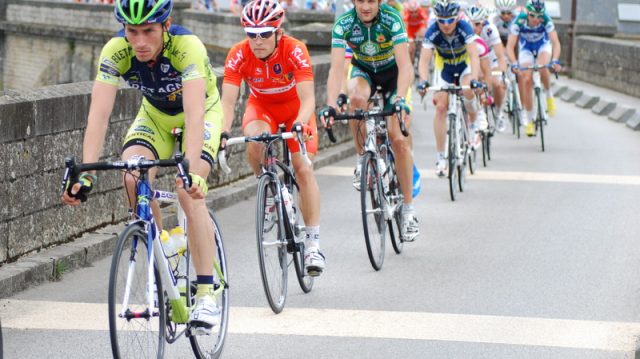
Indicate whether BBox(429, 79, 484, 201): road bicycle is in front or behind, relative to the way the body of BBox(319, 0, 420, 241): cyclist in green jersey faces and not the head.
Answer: behind

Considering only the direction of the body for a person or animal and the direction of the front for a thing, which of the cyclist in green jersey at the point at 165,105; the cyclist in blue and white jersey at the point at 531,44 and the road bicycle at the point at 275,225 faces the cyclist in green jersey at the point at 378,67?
the cyclist in blue and white jersey

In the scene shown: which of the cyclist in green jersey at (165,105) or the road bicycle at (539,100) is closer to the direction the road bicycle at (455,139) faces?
the cyclist in green jersey

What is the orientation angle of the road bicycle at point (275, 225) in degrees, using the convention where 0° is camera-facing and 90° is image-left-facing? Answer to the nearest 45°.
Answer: approximately 0°

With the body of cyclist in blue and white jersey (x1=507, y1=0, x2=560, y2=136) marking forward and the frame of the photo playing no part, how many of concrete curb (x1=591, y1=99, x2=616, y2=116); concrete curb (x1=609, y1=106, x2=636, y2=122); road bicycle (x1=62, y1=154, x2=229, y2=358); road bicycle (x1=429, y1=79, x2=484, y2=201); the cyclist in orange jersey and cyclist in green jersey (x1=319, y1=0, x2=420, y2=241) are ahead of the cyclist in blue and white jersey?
4

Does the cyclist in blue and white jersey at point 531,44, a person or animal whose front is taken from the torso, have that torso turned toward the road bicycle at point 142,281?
yes

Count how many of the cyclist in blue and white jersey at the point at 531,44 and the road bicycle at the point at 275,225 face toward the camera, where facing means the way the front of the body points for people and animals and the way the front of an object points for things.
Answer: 2

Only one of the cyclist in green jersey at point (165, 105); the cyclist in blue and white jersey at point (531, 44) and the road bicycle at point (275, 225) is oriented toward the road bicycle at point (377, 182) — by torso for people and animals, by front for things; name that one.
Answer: the cyclist in blue and white jersey

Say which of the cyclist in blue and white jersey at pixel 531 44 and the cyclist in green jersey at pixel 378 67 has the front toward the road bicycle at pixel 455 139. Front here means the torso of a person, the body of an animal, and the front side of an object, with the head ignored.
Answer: the cyclist in blue and white jersey

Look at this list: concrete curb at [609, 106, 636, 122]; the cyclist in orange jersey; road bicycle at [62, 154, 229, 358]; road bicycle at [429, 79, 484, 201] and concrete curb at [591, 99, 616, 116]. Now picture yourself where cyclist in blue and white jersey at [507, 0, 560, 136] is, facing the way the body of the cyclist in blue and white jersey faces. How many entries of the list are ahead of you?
3

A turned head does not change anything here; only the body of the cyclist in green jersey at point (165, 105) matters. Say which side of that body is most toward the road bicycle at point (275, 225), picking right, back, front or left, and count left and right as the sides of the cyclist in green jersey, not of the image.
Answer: back
